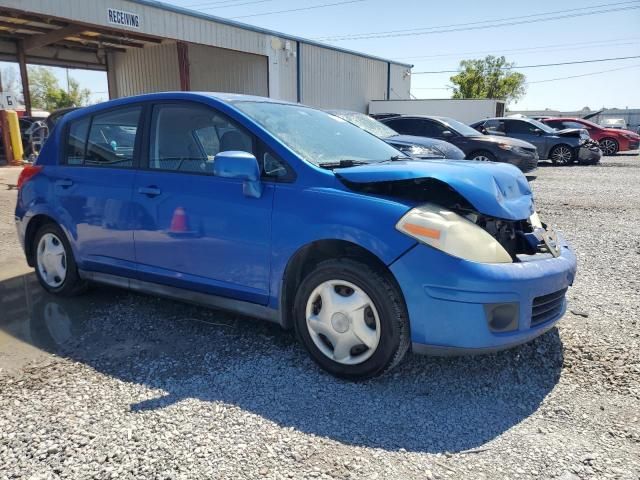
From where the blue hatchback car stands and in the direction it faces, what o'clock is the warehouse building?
The warehouse building is roughly at 7 o'clock from the blue hatchback car.

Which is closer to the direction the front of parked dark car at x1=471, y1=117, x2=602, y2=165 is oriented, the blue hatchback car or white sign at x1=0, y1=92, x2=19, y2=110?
the blue hatchback car

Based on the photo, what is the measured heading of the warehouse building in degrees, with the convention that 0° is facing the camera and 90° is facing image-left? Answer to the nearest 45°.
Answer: approximately 315°

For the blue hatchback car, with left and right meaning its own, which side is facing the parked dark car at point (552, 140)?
left

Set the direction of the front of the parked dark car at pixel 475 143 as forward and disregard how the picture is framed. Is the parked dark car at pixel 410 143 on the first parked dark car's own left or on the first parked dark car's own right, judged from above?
on the first parked dark car's own right
